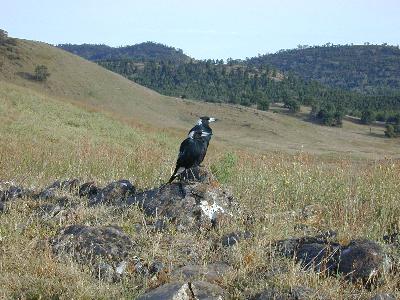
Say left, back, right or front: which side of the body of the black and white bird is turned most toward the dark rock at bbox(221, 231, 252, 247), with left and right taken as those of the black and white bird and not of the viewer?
right

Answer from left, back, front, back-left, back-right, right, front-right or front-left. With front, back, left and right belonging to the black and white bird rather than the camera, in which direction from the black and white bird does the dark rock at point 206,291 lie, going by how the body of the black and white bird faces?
right

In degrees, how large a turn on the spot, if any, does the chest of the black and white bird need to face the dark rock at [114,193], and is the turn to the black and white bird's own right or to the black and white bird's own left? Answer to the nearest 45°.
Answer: approximately 180°

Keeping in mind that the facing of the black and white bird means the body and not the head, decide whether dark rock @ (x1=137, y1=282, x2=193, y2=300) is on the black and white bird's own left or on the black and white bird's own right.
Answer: on the black and white bird's own right

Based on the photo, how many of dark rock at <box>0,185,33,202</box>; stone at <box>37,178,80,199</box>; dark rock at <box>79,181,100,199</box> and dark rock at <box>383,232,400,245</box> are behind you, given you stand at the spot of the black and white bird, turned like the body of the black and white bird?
3

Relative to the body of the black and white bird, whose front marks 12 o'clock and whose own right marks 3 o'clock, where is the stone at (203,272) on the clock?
The stone is roughly at 3 o'clock from the black and white bird.

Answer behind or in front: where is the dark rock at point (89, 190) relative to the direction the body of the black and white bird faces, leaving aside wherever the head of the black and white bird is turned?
behind

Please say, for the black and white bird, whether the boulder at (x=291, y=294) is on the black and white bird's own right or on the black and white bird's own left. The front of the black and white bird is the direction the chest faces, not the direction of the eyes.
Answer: on the black and white bird's own right

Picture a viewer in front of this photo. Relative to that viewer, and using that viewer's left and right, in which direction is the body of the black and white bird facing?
facing to the right of the viewer

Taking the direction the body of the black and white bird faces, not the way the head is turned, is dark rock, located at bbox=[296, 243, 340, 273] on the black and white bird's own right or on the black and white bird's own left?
on the black and white bird's own right
